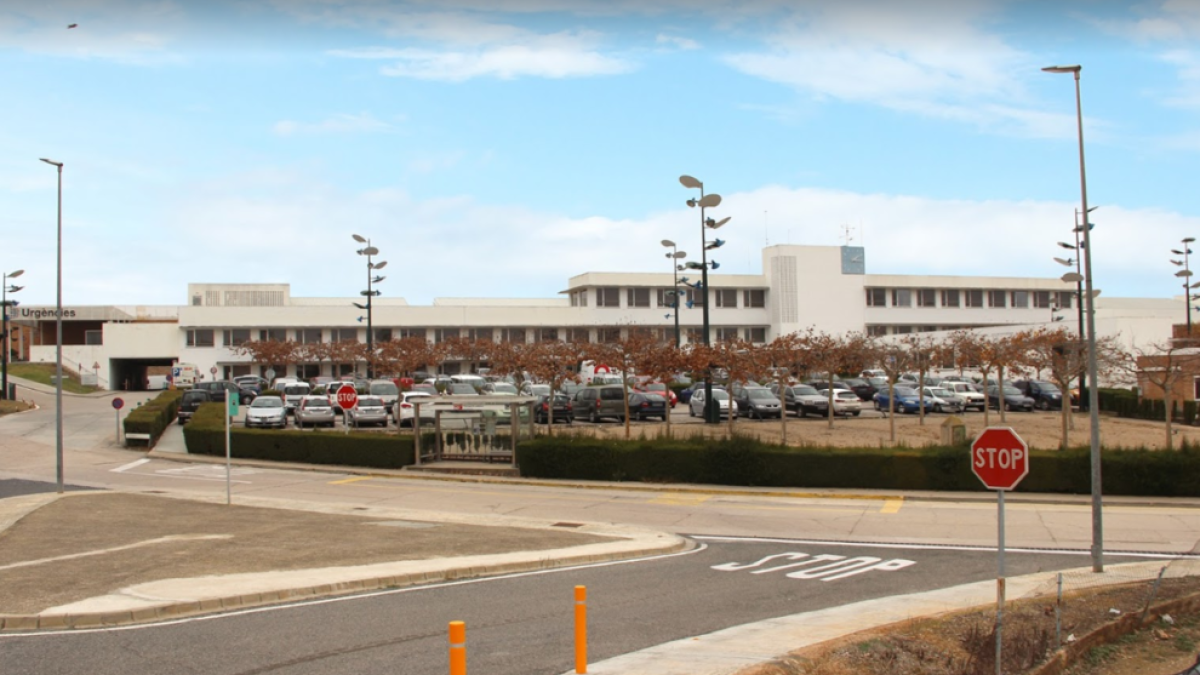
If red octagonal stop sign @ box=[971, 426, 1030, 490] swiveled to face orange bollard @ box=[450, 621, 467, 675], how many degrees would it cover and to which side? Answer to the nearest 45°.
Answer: approximately 45° to its right

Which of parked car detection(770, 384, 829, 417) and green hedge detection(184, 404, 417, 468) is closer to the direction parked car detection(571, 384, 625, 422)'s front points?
the green hedge

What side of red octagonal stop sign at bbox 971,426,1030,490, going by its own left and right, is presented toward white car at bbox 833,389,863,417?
back

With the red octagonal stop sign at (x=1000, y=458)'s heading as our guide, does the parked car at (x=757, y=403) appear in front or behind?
behind

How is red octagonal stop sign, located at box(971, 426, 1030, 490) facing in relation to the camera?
toward the camera
